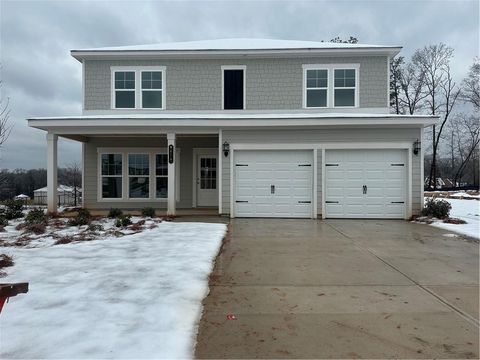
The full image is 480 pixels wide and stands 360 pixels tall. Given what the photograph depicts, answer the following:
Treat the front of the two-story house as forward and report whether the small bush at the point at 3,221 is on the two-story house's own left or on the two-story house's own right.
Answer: on the two-story house's own right

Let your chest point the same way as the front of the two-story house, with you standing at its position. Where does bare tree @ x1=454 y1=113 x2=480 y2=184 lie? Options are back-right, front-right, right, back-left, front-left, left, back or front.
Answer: back-left

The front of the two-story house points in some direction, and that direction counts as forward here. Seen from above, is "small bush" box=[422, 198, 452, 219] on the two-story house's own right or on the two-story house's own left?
on the two-story house's own left

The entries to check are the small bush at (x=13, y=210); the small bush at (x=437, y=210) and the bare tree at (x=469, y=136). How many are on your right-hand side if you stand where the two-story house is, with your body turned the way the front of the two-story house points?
1

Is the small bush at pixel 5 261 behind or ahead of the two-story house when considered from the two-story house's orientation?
ahead

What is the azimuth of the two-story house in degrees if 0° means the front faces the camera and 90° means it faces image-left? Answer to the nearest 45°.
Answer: approximately 0°

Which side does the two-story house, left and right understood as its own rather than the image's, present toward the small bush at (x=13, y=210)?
right

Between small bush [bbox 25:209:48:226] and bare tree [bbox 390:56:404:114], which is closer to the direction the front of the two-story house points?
the small bush

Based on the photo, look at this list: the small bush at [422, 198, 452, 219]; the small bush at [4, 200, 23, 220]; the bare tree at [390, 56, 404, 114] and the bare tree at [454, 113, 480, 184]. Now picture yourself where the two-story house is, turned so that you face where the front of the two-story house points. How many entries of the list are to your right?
1

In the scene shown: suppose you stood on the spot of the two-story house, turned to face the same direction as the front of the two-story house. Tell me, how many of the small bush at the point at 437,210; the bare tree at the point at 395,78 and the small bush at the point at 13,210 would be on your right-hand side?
1

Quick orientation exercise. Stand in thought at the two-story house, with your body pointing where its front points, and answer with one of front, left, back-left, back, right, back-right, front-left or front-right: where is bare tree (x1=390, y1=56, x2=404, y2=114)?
back-left

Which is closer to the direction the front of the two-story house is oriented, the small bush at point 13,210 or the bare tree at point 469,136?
the small bush

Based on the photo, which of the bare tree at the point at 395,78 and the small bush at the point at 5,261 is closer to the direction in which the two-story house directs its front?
the small bush
